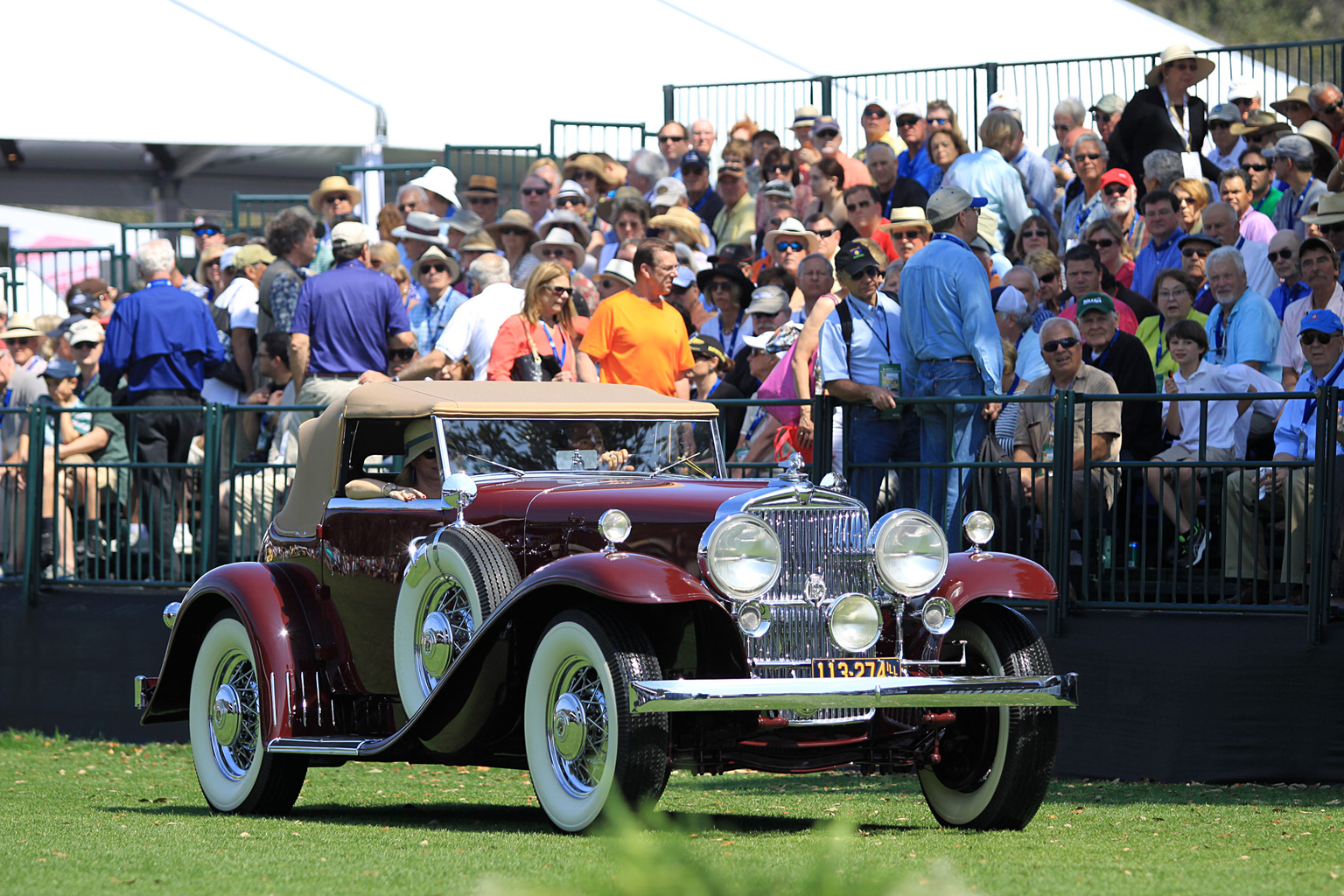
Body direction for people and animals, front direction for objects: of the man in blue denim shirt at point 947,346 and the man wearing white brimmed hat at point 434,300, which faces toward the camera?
the man wearing white brimmed hat

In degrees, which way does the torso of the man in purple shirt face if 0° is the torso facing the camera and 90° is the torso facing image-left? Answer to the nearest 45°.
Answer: approximately 180°

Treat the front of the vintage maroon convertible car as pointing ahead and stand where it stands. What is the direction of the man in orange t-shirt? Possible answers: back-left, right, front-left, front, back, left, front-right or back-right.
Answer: back-left

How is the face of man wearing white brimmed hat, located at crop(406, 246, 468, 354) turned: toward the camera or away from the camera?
toward the camera

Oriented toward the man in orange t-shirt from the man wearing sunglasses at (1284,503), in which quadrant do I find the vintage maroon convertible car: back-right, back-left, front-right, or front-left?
front-left

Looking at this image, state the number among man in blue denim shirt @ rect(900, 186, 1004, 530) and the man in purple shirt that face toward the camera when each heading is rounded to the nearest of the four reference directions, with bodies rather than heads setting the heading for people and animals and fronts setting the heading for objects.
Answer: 0

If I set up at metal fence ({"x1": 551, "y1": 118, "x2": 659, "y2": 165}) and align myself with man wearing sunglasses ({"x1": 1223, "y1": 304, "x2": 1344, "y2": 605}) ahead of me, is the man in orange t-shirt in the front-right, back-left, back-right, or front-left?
front-right

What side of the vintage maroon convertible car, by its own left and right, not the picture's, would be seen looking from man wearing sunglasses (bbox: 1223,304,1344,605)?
left

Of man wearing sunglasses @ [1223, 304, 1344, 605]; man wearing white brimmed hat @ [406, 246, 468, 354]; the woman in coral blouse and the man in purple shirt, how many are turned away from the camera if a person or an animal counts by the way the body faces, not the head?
1

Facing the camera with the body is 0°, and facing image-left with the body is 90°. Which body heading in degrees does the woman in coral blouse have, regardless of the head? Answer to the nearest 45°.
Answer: approximately 315°

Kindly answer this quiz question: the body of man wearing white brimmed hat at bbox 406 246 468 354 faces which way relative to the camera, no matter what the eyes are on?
toward the camera

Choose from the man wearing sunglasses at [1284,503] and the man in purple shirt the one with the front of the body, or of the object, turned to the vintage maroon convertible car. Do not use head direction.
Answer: the man wearing sunglasses

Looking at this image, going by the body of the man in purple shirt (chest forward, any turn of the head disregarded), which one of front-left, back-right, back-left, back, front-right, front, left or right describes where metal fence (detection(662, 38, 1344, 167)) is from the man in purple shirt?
front-right
